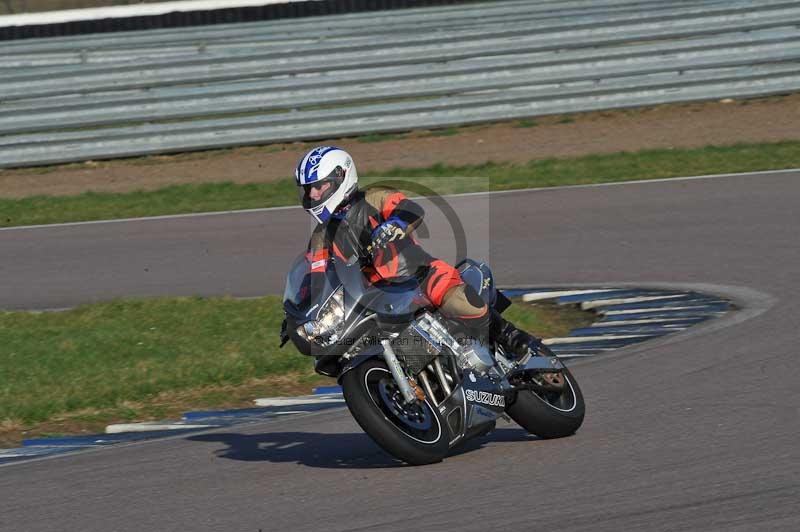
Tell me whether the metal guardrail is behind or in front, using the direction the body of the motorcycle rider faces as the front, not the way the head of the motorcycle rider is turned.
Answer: behind

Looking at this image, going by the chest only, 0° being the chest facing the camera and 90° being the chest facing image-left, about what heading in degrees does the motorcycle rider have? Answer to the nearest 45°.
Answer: approximately 45°
